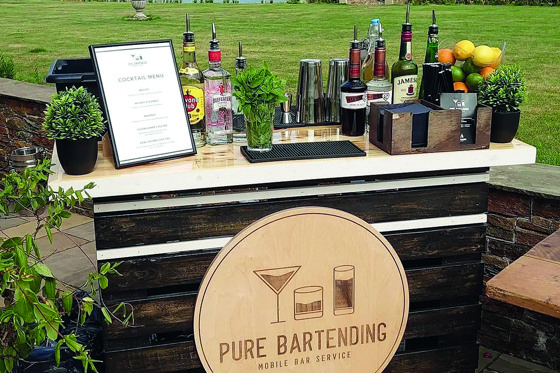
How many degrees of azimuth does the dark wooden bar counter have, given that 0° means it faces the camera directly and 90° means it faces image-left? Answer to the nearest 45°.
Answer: approximately 0°

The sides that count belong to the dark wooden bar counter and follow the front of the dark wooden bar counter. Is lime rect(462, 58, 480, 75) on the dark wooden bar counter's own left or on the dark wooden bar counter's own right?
on the dark wooden bar counter's own left

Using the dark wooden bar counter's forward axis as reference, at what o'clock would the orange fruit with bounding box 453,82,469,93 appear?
The orange fruit is roughly at 8 o'clock from the dark wooden bar counter.

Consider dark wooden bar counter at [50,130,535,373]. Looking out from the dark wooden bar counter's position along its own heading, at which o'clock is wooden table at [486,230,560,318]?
The wooden table is roughly at 10 o'clock from the dark wooden bar counter.

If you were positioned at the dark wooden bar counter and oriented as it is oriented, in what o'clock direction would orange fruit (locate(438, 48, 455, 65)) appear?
The orange fruit is roughly at 8 o'clock from the dark wooden bar counter.
